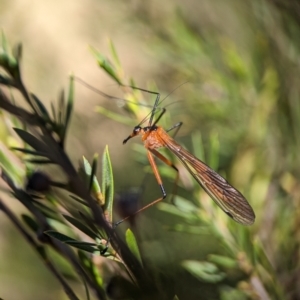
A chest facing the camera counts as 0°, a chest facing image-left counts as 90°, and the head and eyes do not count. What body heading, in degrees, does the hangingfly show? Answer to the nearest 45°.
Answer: approximately 90°
